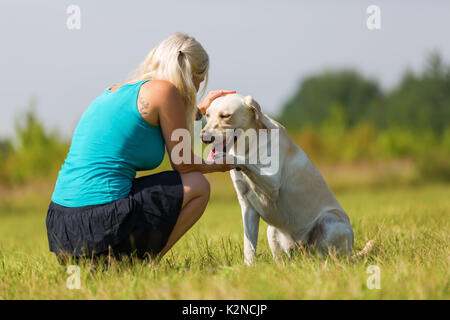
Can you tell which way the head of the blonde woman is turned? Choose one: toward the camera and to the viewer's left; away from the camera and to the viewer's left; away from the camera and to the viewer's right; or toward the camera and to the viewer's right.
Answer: away from the camera and to the viewer's right

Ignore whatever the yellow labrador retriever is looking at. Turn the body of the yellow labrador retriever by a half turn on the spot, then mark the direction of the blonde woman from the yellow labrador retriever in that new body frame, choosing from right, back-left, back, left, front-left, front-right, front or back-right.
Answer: back-right

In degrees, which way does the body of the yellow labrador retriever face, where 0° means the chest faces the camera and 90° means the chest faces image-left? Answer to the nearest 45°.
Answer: approximately 90°
